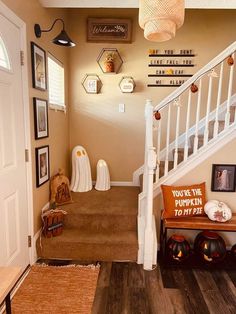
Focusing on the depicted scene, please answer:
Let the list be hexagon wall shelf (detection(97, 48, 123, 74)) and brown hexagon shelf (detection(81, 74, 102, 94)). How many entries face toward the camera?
2

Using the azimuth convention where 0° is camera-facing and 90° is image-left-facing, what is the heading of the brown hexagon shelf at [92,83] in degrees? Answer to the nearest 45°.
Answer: approximately 0°

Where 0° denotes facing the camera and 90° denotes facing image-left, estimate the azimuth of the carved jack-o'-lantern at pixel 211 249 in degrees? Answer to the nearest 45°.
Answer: approximately 45°

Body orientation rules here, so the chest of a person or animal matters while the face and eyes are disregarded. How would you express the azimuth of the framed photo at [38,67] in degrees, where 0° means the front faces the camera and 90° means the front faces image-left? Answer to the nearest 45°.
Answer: approximately 315°

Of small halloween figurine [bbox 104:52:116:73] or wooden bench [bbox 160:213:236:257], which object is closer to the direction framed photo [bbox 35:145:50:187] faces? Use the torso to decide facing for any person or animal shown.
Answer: the wooden bench

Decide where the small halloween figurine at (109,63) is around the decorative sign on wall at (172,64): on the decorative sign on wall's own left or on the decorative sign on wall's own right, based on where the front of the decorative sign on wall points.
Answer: on the decorative sign on wall's own right
